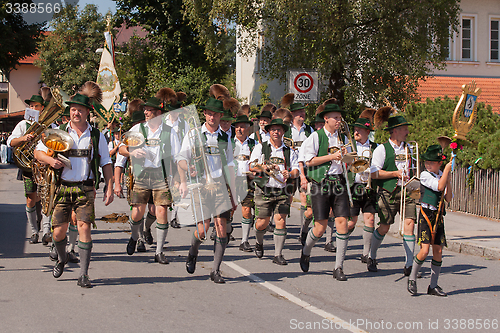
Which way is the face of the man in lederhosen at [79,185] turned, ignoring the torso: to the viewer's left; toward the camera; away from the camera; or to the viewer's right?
toward the camera

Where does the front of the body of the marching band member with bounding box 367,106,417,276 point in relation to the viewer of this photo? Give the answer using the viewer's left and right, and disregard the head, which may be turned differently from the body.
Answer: facing the viewer and to the right of the viewer

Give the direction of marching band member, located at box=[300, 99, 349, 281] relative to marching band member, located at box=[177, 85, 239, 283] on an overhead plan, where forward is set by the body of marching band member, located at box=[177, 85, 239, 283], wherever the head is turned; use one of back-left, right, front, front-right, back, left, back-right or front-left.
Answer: left

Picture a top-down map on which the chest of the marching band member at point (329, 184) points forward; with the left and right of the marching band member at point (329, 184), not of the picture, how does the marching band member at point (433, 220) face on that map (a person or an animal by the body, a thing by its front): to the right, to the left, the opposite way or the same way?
the same way

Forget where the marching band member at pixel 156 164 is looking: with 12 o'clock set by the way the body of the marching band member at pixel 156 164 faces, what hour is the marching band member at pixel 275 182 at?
the marching band member at pixel 275 182 is roughly at 9 o'clock from the marching band member at pixel 156 164.

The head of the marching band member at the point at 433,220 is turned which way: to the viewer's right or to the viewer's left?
to the viewer's left

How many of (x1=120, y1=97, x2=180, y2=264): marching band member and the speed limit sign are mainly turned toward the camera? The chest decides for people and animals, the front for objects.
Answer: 2

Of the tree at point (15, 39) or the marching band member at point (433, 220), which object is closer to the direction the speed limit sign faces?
the marching band member

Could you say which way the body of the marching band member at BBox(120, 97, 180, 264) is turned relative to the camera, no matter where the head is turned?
toward the camera

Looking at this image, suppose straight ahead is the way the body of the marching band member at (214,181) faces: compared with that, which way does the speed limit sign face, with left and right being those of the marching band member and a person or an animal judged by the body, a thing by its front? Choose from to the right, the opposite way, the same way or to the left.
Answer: the same way

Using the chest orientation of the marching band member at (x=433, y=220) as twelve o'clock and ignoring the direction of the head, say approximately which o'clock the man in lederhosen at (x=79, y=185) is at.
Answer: The man in lederhosen is roughly at 4 o'clock from the marching band member.

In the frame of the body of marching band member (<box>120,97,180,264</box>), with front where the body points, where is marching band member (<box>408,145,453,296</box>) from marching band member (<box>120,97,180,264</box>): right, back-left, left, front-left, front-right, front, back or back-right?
front-left

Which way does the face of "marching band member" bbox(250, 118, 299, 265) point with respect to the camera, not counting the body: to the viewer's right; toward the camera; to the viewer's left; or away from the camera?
toward the camera

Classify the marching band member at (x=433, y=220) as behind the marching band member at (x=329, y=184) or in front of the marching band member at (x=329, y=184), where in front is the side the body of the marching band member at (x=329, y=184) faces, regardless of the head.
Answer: in front

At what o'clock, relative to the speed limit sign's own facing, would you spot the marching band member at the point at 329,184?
The marching band member is roughly at 12 o'clock from the speed limit sign.

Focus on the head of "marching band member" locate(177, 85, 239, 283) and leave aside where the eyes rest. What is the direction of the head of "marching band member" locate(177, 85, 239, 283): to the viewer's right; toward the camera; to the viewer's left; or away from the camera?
toward the camera

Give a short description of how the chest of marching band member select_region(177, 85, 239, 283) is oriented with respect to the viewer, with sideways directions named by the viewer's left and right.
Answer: facing the viewer

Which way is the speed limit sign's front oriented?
toward the camera
